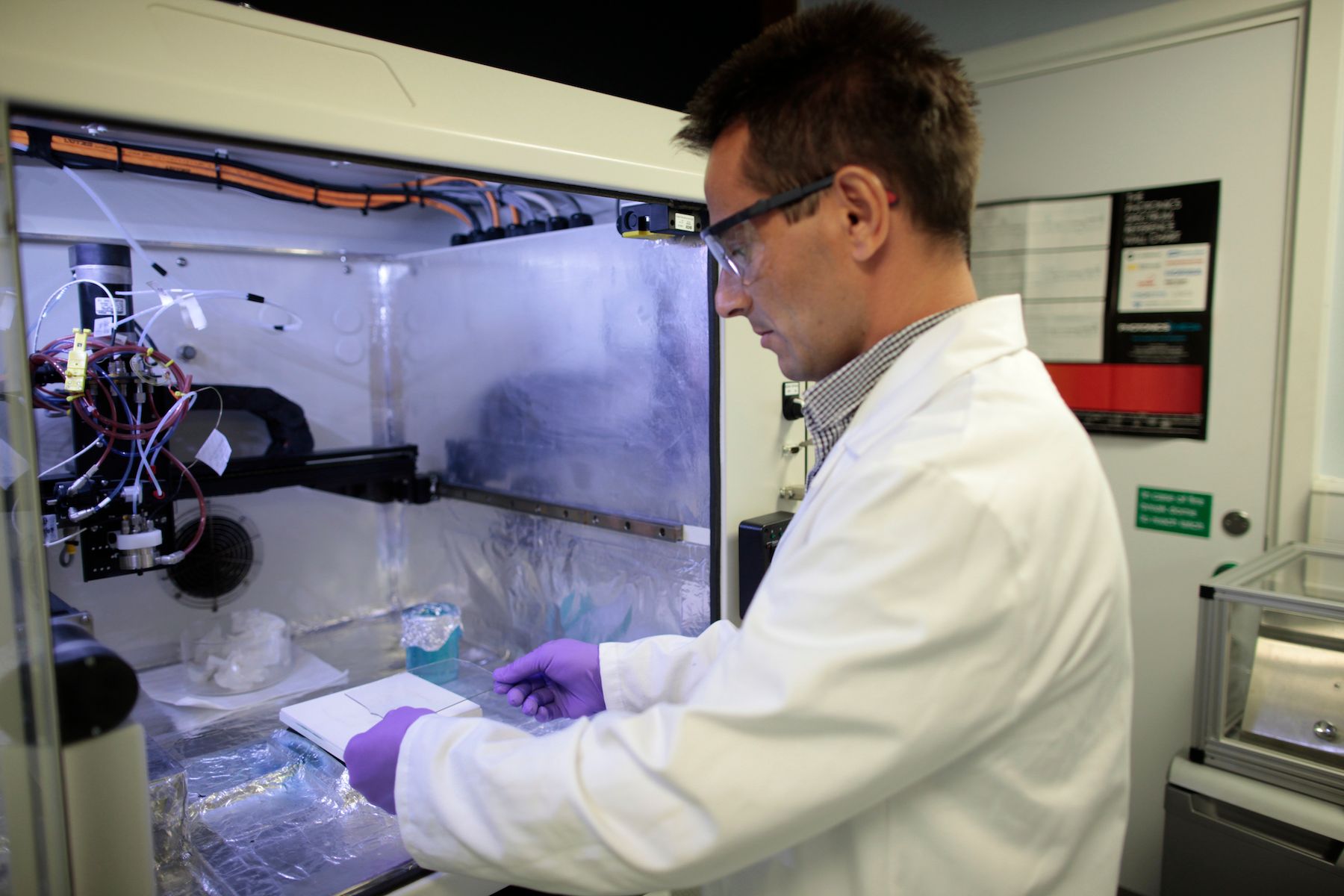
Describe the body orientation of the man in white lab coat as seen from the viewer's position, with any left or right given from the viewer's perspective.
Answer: facing to the left of the viewer

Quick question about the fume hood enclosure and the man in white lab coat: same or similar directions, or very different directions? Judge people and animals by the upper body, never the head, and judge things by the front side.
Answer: very different directions

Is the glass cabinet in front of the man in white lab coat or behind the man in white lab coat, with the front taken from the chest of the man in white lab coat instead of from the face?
behind

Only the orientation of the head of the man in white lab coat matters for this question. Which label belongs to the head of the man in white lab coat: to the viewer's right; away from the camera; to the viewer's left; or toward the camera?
to the viewer's left

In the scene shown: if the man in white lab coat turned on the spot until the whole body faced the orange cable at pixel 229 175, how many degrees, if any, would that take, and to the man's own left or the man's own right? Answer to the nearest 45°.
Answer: approximately 45° to the man's own right

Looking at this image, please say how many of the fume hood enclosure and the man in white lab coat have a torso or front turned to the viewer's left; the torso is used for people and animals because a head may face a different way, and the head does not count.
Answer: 1

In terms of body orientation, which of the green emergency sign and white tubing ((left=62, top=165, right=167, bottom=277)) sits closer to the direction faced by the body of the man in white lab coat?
the white tubing

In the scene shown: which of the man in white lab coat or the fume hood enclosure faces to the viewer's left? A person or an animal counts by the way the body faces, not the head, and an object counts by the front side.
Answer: the man in white lab coat

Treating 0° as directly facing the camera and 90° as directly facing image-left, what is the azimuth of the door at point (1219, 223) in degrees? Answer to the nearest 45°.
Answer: approximately 45°
